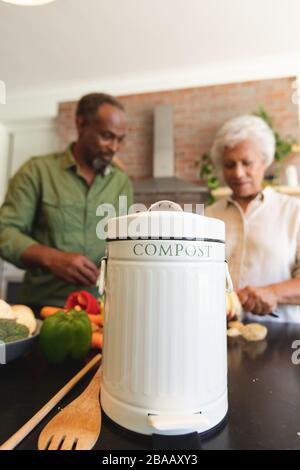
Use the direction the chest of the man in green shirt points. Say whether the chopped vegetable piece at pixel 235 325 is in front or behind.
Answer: in front

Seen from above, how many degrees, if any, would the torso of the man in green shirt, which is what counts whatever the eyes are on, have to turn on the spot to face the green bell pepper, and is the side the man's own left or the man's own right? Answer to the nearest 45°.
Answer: approximately 45° to the man's own right

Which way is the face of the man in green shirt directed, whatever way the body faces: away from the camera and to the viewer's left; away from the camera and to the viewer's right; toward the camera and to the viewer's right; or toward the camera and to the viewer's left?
toward the camera and to the viewer's right

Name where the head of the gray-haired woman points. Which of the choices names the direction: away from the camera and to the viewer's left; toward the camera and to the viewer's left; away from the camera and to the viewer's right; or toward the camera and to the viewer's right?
toward the camera and to the viewer's left

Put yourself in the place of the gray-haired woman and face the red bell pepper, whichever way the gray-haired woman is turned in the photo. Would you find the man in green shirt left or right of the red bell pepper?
right

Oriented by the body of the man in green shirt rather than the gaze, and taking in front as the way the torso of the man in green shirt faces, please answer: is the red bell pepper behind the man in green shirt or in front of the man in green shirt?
in front

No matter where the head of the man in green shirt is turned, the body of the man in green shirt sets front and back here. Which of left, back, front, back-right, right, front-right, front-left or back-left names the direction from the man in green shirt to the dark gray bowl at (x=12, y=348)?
front-right

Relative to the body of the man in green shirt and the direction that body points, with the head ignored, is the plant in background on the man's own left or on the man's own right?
on the man's own left

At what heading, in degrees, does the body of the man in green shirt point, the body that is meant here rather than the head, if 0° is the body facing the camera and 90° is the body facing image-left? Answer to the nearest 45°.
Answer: approximately 315°

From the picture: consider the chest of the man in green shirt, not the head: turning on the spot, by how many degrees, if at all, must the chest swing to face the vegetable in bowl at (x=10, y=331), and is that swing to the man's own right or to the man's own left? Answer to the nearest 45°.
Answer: approximately 45° to the man's own right

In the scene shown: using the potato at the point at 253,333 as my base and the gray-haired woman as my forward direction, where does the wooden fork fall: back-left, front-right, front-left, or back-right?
back-left

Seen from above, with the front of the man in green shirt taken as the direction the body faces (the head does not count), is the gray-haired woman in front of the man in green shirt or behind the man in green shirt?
in front
